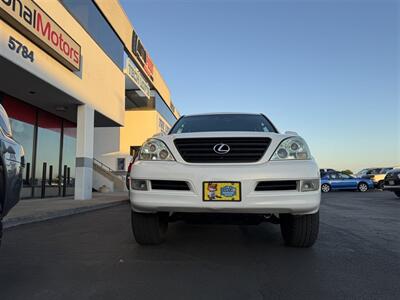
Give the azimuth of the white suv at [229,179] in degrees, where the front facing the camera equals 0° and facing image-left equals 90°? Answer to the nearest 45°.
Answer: approximately 0°

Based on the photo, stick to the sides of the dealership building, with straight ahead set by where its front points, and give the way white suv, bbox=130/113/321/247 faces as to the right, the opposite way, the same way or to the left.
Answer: to the right

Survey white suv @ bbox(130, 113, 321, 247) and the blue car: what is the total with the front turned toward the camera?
1

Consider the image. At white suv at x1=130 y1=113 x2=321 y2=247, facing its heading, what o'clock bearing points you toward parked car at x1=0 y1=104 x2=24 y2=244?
The parked car is roughly at 2 o'clock from the white suv.
